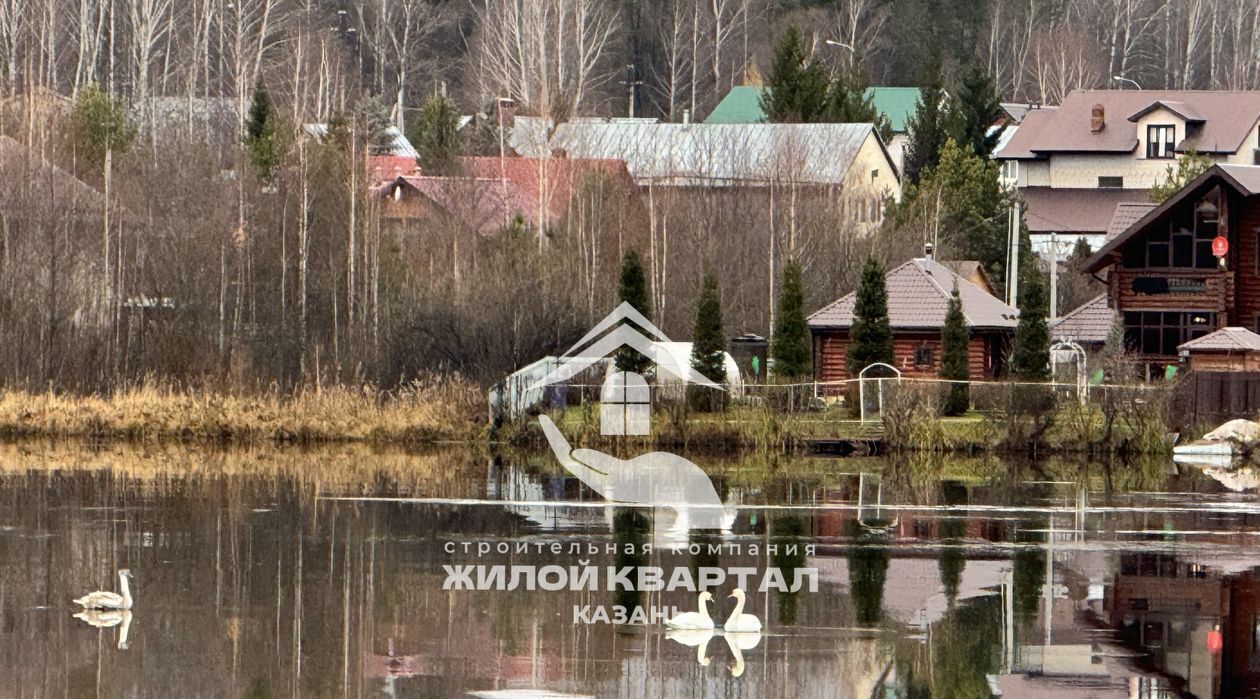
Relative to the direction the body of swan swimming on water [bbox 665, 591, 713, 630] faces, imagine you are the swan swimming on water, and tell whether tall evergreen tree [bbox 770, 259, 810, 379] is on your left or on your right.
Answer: on your left

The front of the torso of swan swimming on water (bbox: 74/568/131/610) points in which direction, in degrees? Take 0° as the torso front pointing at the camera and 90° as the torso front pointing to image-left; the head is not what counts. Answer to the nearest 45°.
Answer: approximately 270°

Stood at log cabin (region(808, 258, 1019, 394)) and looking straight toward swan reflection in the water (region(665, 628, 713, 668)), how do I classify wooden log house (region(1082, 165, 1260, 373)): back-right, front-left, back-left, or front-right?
back-left

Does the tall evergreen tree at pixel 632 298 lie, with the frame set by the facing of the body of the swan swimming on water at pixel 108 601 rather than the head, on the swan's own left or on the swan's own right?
on the swan's own left

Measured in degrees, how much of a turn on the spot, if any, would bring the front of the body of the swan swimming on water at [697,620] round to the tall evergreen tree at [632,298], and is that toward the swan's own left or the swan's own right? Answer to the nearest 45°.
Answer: approximately 90° to the swan's own left

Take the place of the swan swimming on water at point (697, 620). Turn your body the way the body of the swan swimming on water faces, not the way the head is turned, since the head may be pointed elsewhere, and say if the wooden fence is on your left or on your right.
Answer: on your left

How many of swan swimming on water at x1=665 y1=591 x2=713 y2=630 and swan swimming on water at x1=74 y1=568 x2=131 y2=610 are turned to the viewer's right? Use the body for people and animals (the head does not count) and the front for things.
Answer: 2

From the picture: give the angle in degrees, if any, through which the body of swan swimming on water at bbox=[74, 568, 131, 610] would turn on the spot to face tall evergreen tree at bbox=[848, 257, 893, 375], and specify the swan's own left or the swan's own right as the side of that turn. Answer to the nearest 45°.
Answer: approximately 45° to the swan's own left

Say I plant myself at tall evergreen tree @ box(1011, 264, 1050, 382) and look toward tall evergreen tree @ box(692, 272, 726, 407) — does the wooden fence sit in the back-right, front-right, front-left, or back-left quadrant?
back-left

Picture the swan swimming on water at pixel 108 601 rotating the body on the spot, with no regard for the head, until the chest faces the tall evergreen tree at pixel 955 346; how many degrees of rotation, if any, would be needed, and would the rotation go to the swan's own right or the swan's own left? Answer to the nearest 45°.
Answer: approximately 45° to the swan's own left

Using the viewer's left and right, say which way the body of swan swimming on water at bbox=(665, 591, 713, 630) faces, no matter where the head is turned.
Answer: facing to the right of the viewer
